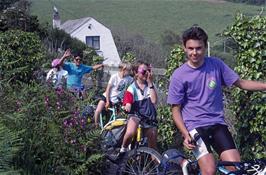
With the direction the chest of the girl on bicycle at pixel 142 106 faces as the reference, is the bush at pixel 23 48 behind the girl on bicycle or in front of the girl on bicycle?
behind

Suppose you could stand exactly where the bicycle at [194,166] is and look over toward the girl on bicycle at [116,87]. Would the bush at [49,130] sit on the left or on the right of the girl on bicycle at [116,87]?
left

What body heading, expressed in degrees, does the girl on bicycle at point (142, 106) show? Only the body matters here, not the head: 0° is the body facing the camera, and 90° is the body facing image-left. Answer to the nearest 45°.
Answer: approximately 0°

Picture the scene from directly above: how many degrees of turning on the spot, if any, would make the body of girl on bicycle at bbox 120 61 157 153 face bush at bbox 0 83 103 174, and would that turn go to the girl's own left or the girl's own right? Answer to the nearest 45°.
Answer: approximately 45° to the girl's own right

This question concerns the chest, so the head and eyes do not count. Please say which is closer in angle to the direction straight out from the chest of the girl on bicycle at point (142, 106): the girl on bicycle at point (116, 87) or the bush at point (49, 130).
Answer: the bush

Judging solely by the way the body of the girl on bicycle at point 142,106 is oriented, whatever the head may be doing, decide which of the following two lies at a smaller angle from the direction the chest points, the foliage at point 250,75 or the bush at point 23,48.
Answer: the foliage

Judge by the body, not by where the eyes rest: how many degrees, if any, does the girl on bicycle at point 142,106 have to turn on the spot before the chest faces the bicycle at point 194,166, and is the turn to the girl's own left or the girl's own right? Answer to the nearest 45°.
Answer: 0° — they already face it
